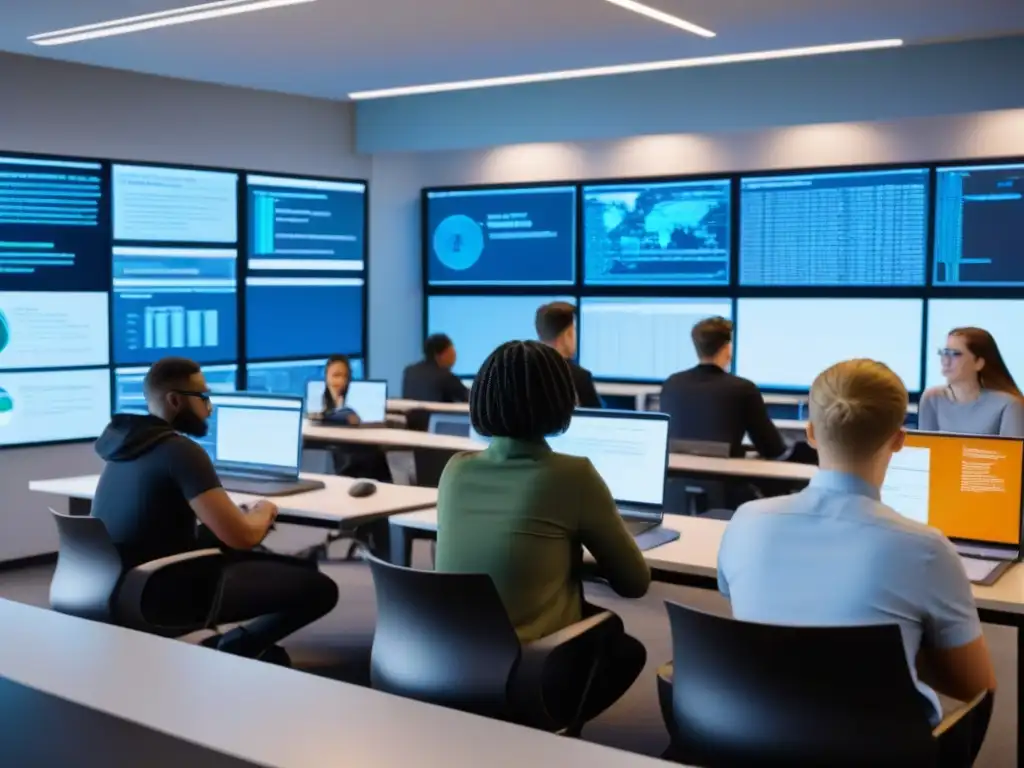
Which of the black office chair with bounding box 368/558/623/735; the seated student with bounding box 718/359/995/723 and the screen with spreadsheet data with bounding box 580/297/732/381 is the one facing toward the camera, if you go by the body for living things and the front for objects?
the screen with spreadsheet data

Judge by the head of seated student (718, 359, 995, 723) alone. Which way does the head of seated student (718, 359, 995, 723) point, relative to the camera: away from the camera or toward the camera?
away from the camera

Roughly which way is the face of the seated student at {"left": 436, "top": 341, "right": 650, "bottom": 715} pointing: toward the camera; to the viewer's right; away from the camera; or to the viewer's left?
away from the camera

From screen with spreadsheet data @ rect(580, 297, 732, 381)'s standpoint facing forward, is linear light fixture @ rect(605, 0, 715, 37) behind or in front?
in front

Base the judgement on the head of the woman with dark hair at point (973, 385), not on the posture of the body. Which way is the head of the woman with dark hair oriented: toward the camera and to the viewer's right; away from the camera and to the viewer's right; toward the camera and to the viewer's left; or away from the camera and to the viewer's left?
toward the camera and to the viewer's left

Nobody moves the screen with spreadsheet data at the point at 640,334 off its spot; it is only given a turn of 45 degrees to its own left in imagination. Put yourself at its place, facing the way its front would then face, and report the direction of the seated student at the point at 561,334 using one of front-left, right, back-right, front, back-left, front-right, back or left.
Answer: front-right

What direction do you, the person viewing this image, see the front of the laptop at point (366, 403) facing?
facing the viewer

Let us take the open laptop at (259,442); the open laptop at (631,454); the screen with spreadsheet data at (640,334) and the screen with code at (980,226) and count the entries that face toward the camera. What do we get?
4

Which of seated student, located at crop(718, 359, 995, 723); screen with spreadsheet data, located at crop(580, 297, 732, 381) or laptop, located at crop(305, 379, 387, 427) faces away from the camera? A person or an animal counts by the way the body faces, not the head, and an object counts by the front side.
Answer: the seated student

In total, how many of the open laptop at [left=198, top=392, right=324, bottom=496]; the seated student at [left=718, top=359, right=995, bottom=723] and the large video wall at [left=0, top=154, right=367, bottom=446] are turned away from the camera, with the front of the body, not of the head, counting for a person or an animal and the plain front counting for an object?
1

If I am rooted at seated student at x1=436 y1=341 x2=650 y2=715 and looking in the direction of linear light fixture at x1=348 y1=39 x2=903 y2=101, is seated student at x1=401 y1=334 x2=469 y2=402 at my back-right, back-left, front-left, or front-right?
front-left

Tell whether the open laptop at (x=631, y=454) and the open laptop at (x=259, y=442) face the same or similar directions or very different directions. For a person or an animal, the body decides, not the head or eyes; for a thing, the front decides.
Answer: same or similar directions

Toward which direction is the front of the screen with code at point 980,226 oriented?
toward the camera
